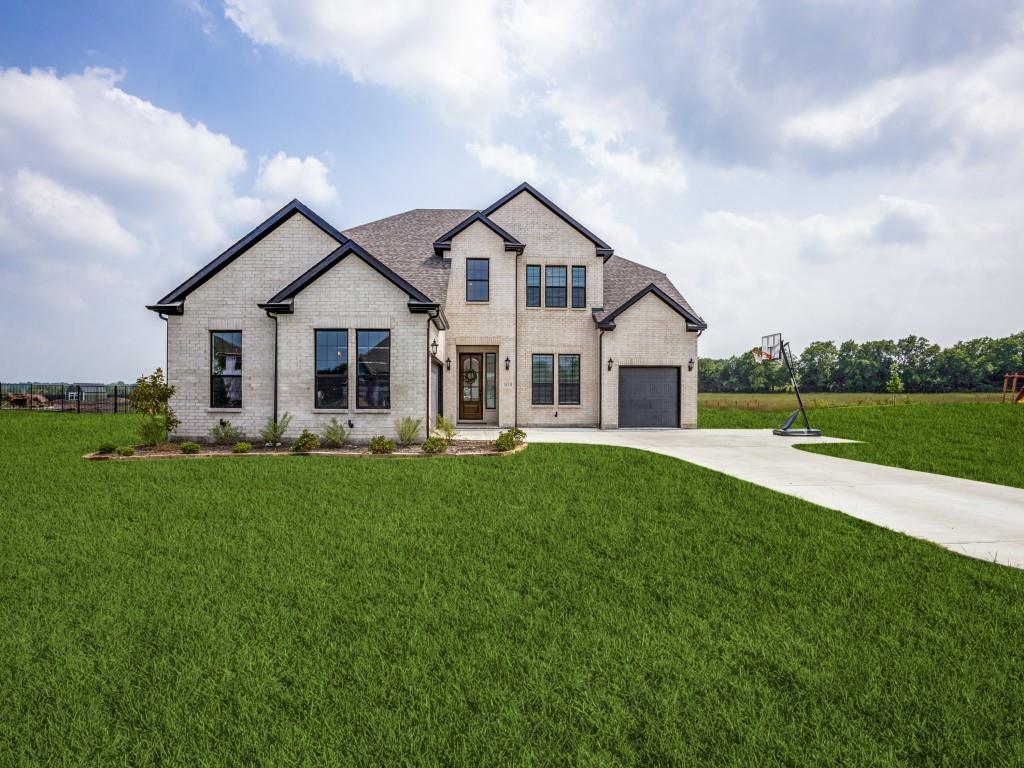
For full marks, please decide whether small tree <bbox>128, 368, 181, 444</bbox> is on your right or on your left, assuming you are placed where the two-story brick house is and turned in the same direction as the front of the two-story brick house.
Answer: on your right

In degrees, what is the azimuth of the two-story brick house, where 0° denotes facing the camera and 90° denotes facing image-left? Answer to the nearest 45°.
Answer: approximately 0°

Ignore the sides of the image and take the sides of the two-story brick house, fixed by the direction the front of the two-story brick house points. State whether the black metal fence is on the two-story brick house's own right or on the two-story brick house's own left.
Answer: on the two-story brick house's own right

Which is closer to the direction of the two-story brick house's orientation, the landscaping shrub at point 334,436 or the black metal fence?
the landscaping shrub

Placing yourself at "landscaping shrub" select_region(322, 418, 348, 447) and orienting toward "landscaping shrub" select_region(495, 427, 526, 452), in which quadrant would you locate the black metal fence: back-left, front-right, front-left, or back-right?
back-left

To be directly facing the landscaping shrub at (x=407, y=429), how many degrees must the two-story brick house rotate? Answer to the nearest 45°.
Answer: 0° — it already faces it

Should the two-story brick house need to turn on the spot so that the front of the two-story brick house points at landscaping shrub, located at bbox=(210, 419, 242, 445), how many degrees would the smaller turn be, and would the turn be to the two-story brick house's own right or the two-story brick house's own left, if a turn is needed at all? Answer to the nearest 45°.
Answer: approximately 45° to the two-story brick house's own right

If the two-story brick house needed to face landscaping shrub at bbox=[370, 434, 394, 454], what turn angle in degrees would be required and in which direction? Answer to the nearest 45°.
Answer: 0° — it already faces it

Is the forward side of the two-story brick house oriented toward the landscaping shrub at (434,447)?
yes
